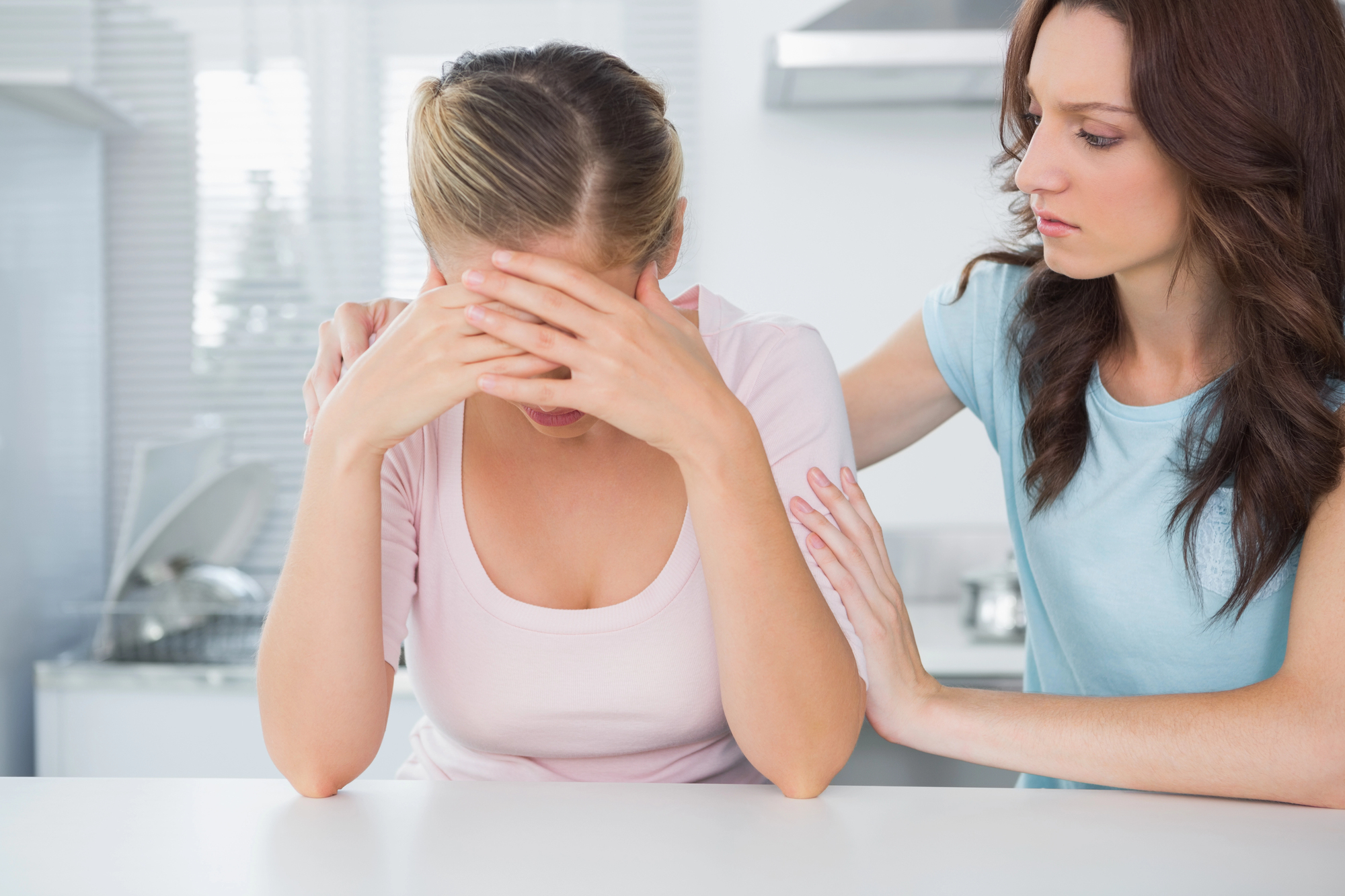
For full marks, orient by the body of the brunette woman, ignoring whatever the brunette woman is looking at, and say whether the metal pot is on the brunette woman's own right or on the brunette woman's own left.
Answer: on the brunette woman's own right

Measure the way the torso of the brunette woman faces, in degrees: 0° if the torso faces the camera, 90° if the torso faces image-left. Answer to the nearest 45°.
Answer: approximately 45°

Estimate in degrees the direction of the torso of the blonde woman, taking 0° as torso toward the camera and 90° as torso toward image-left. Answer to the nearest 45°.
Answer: approximately 0°

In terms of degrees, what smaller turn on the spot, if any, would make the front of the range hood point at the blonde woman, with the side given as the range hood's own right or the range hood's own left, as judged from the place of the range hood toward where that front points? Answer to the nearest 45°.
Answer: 0° — it already faces them

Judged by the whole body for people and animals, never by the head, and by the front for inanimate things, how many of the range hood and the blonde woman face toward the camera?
2

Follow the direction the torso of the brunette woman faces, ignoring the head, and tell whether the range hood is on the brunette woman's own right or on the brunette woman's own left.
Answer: on the brunette woman's own right
